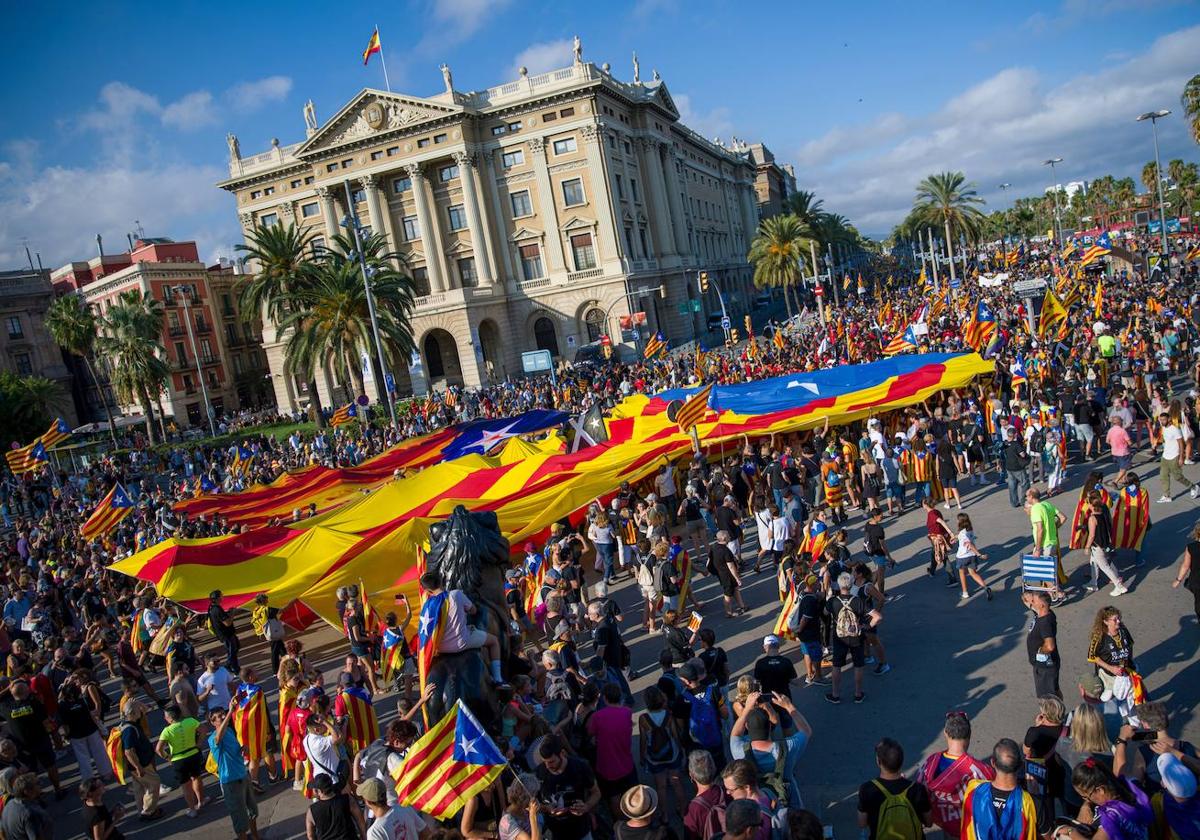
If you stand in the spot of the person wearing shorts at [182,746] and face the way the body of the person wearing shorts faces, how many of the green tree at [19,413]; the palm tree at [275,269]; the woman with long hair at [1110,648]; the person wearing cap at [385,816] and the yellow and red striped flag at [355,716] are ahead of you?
2

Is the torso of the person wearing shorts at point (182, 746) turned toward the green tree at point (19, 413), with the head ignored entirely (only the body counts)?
yes

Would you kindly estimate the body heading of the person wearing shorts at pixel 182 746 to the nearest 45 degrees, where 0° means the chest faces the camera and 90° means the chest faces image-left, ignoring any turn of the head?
approximately 180°

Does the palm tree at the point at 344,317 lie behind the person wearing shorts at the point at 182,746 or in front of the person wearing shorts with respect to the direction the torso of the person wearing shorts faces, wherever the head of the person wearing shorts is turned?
in front

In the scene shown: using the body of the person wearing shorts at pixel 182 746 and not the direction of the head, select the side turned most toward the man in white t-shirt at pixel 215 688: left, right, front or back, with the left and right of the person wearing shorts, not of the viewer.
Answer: front

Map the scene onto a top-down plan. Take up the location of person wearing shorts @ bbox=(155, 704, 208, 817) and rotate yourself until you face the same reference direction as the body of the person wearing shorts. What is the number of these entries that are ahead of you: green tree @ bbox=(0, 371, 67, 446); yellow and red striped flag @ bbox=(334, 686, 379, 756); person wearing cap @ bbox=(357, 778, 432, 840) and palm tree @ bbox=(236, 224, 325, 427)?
2

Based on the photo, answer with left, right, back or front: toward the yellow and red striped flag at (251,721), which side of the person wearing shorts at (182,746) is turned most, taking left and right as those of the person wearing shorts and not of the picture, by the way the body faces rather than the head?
right

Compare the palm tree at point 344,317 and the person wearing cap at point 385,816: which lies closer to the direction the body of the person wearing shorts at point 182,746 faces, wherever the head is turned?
the palm tree

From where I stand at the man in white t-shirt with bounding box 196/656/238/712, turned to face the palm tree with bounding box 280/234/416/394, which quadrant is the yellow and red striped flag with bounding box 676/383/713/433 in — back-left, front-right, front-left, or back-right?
front-right

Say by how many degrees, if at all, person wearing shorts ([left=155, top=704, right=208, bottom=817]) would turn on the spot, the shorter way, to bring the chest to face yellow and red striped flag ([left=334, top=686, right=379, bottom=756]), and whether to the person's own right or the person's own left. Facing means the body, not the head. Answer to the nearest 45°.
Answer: approximately 135° to the person's own right

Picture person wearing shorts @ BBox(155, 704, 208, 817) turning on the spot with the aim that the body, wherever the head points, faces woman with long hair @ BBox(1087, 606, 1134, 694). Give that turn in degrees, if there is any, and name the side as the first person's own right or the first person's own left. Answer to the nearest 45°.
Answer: approximately 135° to the first person's own right

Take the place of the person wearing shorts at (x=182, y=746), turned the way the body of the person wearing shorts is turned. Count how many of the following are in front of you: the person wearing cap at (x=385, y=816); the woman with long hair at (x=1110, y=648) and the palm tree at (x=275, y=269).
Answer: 1

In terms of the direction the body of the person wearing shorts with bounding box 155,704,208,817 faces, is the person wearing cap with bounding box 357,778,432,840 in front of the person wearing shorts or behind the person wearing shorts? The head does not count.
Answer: behind

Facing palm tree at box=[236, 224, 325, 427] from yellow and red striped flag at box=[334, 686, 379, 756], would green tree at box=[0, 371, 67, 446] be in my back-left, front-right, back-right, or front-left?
front-left

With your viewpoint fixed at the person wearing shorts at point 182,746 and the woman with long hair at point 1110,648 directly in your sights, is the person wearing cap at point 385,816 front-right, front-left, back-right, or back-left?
front-right

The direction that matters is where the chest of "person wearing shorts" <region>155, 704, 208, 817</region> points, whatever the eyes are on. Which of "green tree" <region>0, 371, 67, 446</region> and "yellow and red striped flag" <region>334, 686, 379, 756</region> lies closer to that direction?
the green tree

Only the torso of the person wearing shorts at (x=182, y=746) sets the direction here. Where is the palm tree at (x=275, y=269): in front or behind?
in front
